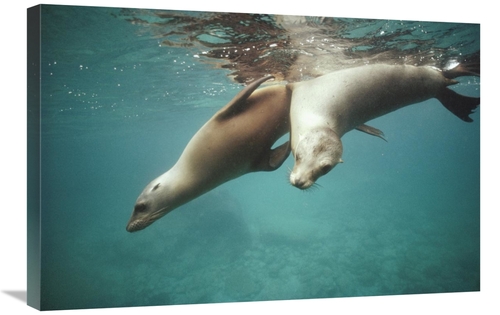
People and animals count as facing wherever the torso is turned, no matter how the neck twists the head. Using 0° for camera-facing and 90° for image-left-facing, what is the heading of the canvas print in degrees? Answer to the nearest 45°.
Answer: approximately 315°
